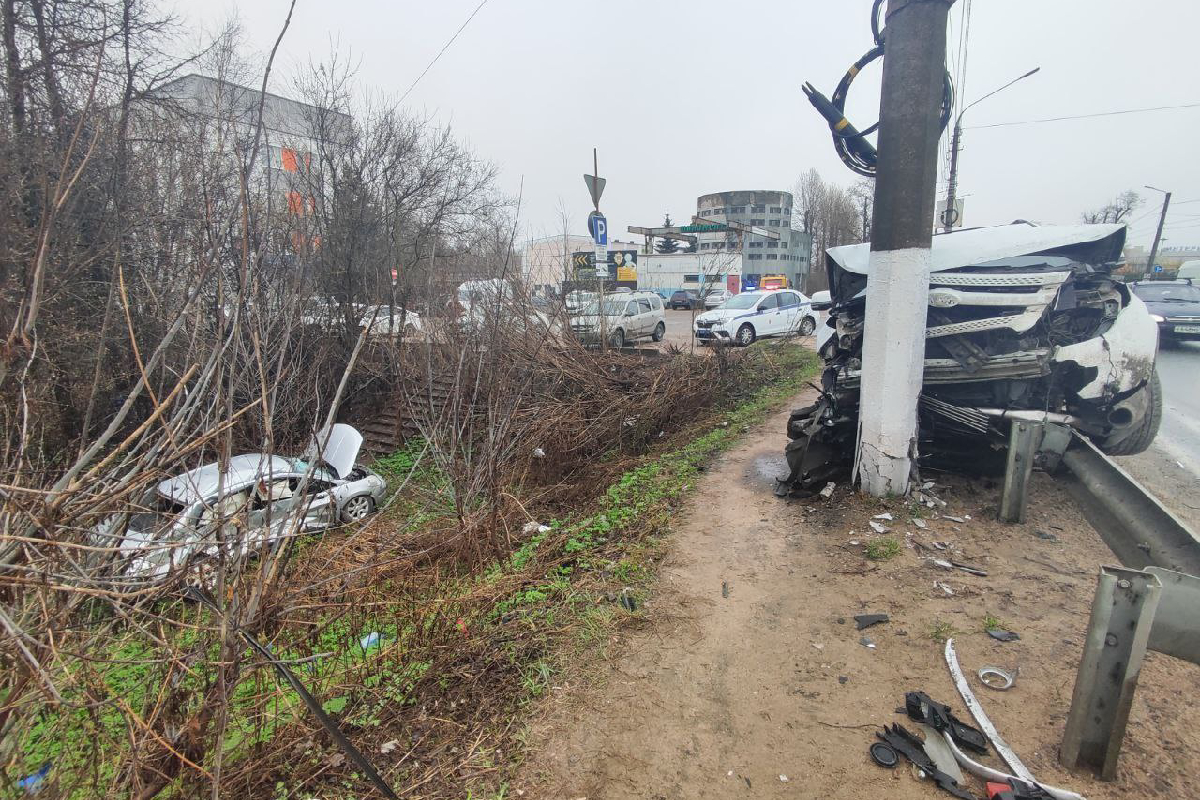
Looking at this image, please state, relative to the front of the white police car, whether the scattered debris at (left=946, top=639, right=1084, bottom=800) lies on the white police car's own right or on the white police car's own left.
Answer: on the white police car's own left

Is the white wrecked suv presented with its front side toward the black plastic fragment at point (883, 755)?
yes

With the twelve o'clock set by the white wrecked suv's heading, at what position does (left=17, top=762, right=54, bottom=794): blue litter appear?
The blue litter is roughly at 1 o'clock from the white wrecked suv.

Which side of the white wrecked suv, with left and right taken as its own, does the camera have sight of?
front

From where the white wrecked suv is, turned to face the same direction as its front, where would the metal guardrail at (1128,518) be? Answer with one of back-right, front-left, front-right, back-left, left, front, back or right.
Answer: front

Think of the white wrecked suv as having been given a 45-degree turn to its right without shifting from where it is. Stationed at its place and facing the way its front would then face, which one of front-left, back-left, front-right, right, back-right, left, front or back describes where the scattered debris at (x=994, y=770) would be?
front-left

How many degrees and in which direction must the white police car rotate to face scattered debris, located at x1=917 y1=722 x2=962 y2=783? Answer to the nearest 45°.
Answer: approximately 45° to its left

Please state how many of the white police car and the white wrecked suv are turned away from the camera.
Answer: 0

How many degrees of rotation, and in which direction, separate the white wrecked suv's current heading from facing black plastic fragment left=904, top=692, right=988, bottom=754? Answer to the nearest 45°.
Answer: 0° — it already faces it

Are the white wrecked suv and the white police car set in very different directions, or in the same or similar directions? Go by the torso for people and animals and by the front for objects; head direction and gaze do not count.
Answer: same or similar directions

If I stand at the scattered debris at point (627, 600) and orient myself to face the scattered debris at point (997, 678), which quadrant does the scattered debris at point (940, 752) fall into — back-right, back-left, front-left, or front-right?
front-right

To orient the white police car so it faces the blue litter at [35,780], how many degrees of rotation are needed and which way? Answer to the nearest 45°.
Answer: approximately 45° to its left

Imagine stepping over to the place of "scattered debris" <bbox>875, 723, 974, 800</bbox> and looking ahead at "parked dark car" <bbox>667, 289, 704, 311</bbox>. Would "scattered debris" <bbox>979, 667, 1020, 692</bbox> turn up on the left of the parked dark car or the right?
right

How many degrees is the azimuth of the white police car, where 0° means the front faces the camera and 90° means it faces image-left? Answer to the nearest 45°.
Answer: approximately 45°
